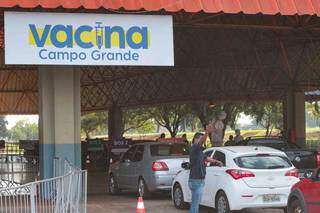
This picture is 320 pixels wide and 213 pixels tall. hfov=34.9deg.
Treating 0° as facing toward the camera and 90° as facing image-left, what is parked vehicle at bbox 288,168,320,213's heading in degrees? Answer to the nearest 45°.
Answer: approximately 135°

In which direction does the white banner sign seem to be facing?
toward the camera

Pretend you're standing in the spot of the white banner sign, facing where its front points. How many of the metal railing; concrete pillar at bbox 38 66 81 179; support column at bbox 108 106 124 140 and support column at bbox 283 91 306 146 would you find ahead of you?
1

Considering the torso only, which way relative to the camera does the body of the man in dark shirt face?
to the viewer's right

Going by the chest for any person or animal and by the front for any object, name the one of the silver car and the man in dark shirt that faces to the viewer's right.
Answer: the man in dark shirt

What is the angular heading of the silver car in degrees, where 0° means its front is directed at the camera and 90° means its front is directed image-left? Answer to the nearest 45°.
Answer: approximately 135°

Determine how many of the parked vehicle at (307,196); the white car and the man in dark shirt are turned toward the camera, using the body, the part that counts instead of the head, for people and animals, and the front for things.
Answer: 0

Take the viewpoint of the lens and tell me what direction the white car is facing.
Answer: facing away from the viewer and to the left of the viewer

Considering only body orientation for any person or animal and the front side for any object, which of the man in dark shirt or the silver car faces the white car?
the man in dark shirt

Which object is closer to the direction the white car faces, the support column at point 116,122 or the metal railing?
the support column

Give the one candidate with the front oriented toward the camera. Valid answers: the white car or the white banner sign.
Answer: the white banner sign

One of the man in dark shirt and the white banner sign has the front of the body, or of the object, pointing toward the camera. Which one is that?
the white banner sign

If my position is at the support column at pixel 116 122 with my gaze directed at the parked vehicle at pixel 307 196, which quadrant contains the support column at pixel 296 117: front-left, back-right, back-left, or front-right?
front-left

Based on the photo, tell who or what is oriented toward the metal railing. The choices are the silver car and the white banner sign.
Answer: the white banner sign
